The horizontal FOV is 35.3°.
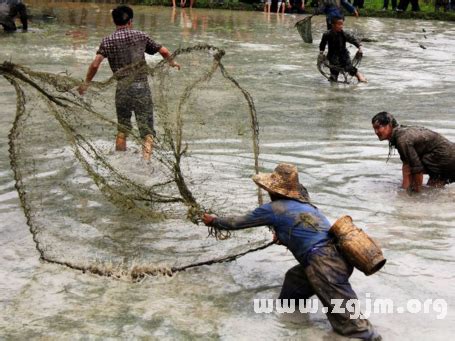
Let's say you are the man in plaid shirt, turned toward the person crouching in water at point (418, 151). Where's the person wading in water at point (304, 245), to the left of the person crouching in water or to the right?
right

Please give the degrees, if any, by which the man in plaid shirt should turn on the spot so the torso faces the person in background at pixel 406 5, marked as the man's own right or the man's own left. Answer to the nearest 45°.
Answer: approximately 45° to the man's own right

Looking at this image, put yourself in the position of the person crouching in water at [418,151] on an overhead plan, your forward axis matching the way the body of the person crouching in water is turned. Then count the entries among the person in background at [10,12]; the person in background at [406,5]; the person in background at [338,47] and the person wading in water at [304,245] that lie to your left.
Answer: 1

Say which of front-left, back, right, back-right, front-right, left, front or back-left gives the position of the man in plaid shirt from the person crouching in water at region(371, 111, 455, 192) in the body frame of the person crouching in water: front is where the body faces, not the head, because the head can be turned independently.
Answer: front

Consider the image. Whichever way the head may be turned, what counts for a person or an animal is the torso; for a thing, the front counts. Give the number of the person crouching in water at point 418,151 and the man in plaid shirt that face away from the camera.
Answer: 1

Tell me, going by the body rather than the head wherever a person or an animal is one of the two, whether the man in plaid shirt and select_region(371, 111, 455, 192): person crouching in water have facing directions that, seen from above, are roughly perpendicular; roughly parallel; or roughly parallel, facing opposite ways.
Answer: roughly perpendicular

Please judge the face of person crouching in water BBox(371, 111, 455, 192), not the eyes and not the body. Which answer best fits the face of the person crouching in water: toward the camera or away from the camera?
toward the camera

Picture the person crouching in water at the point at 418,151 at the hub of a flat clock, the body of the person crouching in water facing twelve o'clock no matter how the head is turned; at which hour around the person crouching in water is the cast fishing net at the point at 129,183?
The cast fishing net is roughly at 11 o'clock from the person crouching in water.

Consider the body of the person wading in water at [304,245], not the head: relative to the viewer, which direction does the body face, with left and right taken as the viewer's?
facing away from the viewer and to the left of the viewer

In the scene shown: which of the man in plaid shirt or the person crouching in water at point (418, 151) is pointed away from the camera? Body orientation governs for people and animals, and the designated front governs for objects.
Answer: the man in plaid shirt

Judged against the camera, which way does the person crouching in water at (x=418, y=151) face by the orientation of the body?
to the viewer's left

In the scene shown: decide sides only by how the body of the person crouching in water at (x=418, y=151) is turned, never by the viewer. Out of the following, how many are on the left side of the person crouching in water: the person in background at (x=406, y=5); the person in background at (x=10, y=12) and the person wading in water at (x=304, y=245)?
1

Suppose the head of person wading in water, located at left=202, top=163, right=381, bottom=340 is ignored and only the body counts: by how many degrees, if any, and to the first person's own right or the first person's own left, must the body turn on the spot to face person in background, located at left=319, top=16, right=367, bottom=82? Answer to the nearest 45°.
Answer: approximately 45° to the first person's own right

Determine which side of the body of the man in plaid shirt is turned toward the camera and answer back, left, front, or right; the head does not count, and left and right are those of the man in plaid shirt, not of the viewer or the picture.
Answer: back

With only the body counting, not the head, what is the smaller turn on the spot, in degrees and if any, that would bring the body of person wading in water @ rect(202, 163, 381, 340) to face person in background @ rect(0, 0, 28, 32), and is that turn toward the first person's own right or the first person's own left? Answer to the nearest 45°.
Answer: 0° — they already face them

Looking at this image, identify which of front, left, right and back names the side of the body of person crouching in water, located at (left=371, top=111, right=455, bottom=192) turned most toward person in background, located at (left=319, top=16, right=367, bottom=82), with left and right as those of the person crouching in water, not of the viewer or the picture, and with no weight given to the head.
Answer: right

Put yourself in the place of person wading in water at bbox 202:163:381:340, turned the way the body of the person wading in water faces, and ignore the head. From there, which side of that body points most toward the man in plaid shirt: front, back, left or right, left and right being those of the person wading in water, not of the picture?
front

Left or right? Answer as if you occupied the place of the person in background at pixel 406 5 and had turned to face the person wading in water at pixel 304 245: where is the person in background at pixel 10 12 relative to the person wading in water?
right
